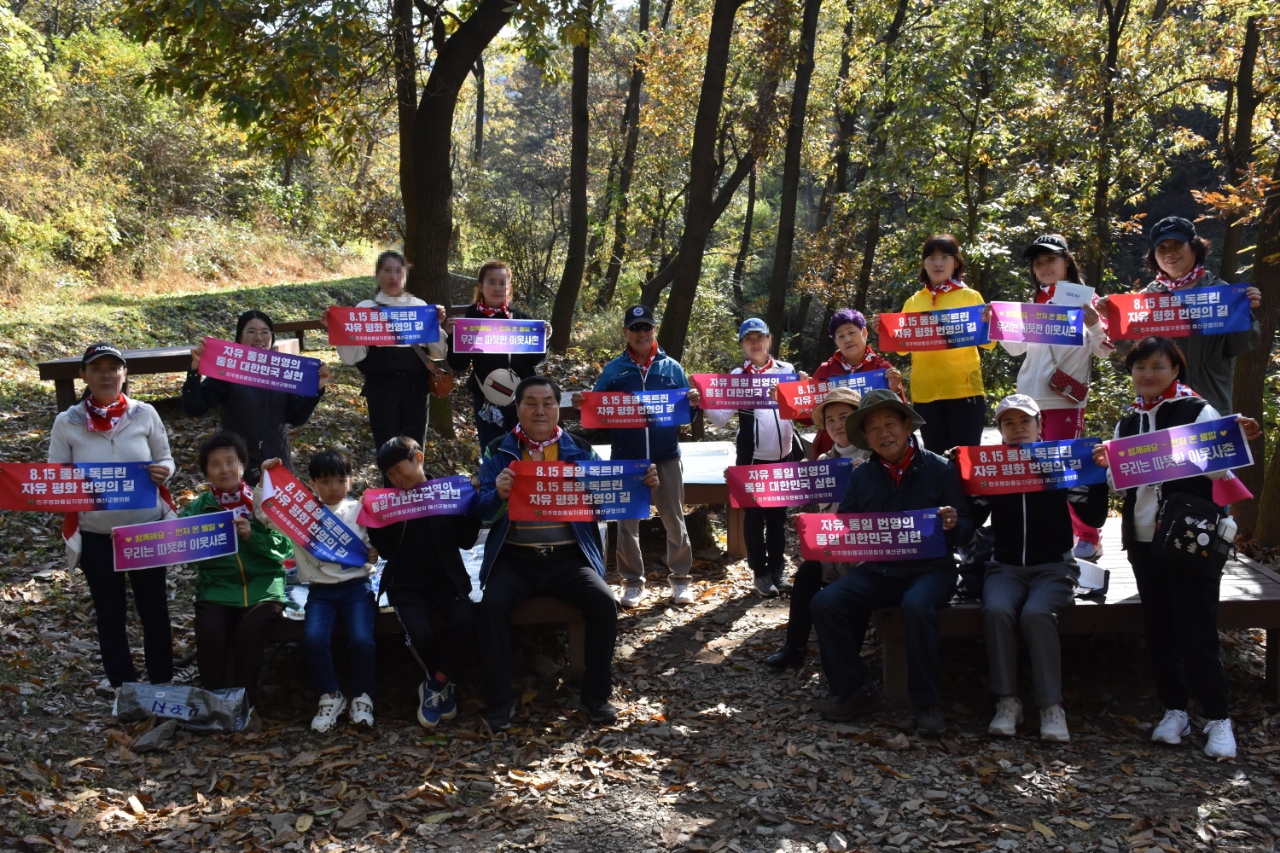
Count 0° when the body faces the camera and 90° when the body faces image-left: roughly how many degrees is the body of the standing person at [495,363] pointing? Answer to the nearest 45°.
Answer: approximately 0°

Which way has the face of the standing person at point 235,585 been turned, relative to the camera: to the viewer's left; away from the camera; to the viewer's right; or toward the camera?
toward the camera

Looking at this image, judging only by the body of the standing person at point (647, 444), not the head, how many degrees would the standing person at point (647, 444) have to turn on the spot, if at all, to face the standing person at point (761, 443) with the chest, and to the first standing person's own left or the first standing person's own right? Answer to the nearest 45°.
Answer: approximately 90° to the first standing person's own left

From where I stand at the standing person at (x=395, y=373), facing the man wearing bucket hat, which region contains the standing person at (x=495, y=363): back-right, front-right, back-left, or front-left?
front-left

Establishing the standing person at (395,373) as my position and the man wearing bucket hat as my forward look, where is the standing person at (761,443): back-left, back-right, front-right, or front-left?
front-left

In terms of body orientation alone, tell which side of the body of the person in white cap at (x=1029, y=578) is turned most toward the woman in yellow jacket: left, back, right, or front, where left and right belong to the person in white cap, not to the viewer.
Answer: back

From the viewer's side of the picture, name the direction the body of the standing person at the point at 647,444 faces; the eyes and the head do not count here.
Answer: toward the camera

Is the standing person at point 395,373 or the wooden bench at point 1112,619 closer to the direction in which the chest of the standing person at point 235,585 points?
the wooden bench

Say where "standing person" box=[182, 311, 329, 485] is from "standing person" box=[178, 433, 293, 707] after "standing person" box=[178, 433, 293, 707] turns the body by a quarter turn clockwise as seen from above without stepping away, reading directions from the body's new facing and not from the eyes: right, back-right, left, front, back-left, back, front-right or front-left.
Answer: right

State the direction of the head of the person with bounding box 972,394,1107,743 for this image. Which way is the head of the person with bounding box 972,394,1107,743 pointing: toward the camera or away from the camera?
toward the camera

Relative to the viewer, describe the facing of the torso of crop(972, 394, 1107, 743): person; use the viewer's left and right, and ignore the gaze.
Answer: facing the viewer

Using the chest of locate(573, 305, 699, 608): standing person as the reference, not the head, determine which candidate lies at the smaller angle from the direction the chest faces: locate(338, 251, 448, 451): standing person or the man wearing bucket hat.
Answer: the man wearing bucket hat

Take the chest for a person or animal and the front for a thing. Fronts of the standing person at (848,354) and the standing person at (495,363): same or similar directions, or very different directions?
same or similar directions
